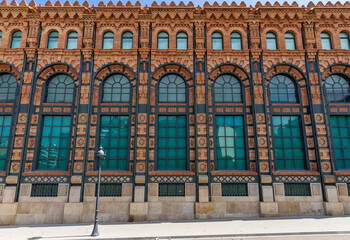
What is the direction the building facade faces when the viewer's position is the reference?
facing the viewer
